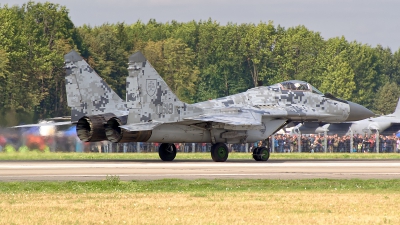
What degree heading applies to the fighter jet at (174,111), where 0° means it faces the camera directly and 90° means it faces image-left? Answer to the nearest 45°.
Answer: approximately 225°
